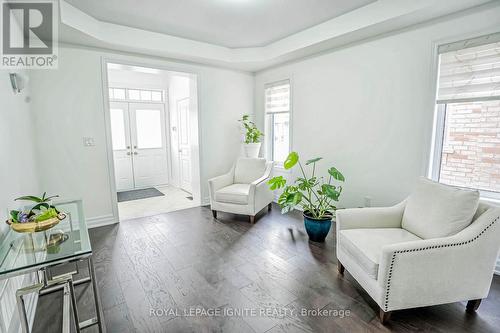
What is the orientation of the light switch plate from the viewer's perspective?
toward the camera

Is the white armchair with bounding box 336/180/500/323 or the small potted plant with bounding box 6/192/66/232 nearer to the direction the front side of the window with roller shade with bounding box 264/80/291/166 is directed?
the small potted plant

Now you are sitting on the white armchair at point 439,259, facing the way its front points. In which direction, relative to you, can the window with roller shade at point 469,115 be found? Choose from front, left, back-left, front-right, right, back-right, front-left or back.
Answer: back-right

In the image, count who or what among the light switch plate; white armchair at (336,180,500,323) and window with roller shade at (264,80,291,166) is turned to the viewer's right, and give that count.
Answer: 0

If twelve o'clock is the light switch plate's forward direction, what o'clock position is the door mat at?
The door mat is roughly at 7 o'clock from the light switch plate.

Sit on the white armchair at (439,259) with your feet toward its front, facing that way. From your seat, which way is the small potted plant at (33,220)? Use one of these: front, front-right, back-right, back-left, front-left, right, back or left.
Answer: front

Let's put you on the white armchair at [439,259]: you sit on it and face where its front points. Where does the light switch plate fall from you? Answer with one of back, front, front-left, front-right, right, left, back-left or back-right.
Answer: front-right

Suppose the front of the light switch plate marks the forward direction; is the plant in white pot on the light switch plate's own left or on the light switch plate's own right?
on the light switch plate's own left

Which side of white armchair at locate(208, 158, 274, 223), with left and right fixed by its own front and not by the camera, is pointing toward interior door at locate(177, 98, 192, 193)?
right

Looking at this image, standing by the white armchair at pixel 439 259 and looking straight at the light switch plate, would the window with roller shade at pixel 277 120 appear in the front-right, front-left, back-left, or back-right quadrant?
front-right

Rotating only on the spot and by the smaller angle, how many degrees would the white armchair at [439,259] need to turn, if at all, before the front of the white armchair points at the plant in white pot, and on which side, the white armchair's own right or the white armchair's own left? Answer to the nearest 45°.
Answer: approximately 90° to the white armchair's own right

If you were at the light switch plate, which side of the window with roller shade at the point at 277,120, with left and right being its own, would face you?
front

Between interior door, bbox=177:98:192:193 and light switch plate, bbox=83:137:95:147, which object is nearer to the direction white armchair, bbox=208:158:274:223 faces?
the light switch plate

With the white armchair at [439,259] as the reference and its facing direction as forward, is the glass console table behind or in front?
in front

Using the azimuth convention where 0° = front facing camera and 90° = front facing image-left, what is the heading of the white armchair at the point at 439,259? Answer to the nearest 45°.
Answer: approximately 45°

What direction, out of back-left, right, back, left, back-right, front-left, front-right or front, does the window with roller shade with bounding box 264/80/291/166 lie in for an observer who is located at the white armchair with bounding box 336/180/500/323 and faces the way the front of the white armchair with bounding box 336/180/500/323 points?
right

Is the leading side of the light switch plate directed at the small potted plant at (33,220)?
yes

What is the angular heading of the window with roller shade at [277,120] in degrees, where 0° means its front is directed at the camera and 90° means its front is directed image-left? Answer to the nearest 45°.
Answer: approximately 45°

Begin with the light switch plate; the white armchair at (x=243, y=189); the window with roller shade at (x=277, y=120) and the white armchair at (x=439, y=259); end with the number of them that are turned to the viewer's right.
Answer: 0
